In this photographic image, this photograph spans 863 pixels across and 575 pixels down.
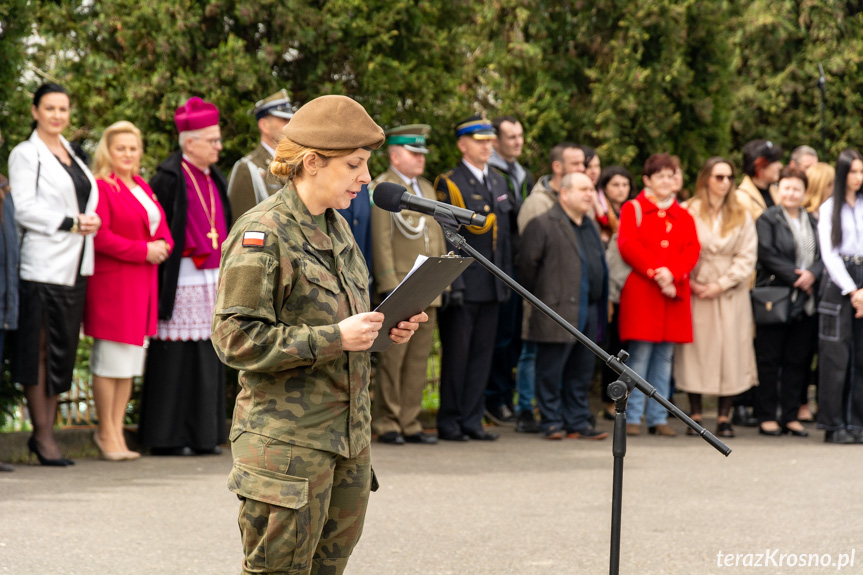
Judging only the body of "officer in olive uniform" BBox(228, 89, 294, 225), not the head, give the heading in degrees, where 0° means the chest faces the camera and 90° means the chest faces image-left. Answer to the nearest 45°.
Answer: approximately 315°

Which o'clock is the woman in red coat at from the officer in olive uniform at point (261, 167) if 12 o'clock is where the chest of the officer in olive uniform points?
The woman in red coat is roughly at 10 o'clock from the officer in olive uniform.

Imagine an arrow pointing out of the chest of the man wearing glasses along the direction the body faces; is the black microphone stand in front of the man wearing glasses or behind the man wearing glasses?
in front

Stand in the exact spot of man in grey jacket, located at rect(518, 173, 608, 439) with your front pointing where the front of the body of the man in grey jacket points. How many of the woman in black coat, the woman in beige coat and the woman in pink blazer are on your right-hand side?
1

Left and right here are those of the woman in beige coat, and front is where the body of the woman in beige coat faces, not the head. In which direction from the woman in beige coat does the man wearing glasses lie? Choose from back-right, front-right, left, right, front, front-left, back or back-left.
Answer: front-right

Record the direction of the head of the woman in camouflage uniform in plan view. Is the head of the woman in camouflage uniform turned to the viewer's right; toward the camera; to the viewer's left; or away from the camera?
to the viewer's right

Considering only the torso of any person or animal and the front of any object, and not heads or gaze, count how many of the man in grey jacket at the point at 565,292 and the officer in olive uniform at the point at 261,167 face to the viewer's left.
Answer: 0

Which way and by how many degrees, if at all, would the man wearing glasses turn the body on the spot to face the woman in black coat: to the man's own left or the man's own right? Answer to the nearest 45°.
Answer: approximately 45° to the man's own left
